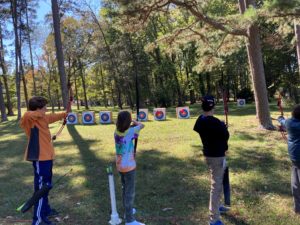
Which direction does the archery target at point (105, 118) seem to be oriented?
toward the camera

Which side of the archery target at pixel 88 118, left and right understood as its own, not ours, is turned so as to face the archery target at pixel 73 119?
right

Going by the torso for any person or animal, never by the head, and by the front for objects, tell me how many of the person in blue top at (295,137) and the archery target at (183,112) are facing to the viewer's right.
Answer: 0

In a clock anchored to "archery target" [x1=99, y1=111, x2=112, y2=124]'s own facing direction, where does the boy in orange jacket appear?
The boy in orange jacket is roughly at 12 o'clock from the archery target.

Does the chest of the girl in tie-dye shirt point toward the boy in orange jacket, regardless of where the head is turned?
no

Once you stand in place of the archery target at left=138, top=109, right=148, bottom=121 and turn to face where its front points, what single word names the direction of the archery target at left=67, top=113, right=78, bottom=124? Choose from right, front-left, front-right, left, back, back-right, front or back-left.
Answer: right

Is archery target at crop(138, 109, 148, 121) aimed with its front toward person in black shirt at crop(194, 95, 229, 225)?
yes

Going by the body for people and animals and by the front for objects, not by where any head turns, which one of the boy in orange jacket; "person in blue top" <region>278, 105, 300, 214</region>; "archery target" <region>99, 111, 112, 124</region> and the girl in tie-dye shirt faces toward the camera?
the archery target

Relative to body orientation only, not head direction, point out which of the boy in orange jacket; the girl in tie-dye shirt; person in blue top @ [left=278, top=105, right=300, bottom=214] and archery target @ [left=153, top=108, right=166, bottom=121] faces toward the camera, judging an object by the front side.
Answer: the archery target

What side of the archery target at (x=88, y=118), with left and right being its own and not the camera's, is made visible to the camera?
front

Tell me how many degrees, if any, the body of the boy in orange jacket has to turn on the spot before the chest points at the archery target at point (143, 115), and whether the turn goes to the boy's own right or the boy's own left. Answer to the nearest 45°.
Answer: approximately 45° to the boy's own left

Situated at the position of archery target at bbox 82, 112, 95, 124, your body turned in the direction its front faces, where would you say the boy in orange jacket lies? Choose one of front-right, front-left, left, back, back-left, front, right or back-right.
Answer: front

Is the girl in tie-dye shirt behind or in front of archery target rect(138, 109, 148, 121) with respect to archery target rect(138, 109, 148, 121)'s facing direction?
in front

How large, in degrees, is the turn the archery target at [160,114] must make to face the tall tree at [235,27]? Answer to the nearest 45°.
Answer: approximately 45° to its left

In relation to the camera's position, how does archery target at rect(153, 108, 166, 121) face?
facing the viewer

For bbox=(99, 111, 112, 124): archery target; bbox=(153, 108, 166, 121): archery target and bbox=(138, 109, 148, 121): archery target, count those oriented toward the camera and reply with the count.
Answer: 3

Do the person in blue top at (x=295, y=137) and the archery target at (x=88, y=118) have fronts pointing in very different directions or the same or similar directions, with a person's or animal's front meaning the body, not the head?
very different directions

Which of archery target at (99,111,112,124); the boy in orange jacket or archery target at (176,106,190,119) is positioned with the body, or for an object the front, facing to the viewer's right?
the boy in orange jacket
